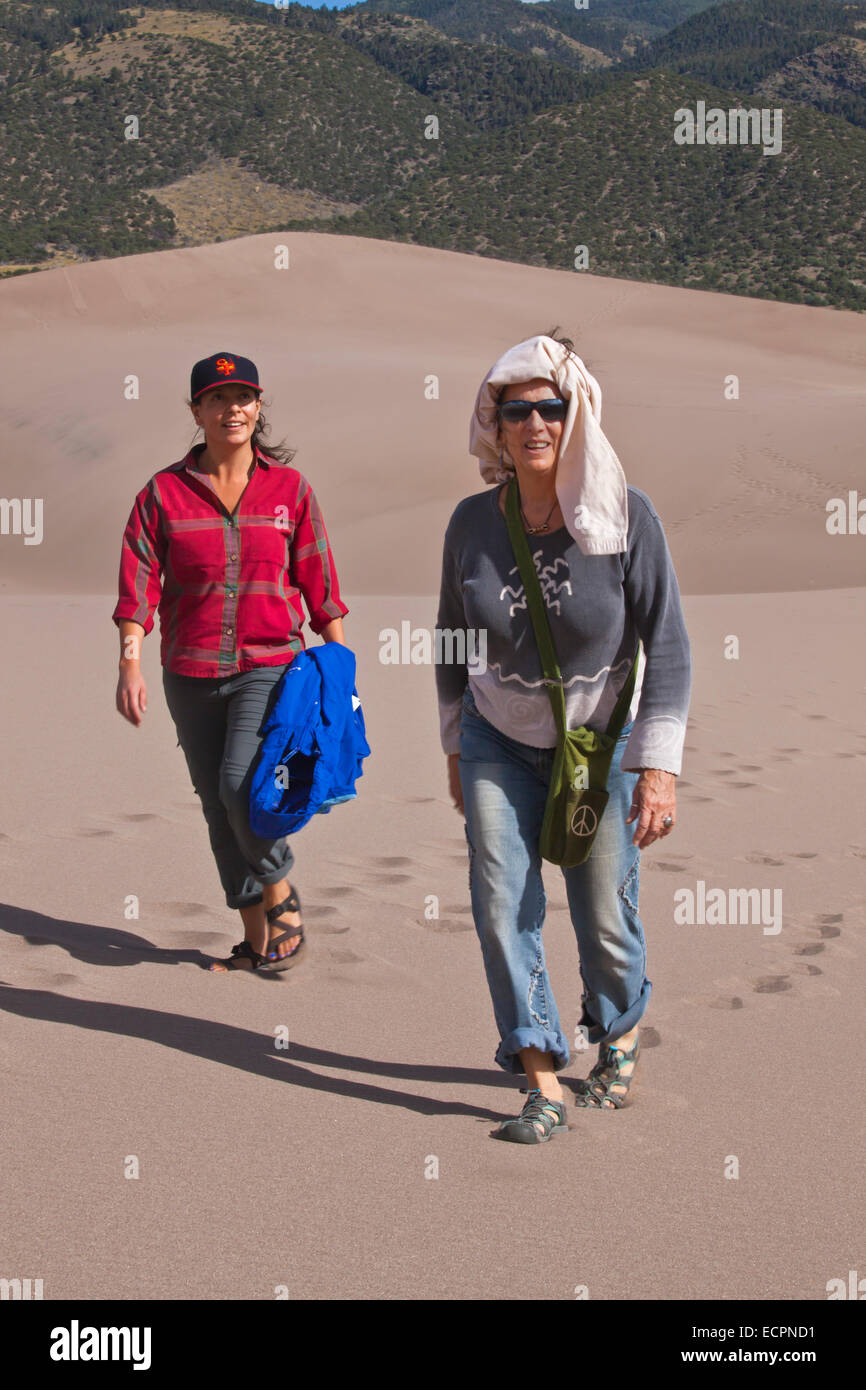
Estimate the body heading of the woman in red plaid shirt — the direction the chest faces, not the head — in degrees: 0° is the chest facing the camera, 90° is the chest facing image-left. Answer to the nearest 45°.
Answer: approximately 0°

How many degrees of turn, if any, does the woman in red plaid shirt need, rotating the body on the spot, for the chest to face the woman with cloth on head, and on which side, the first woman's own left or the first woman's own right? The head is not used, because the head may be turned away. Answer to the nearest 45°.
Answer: approximately 45° to the first woman's own left
